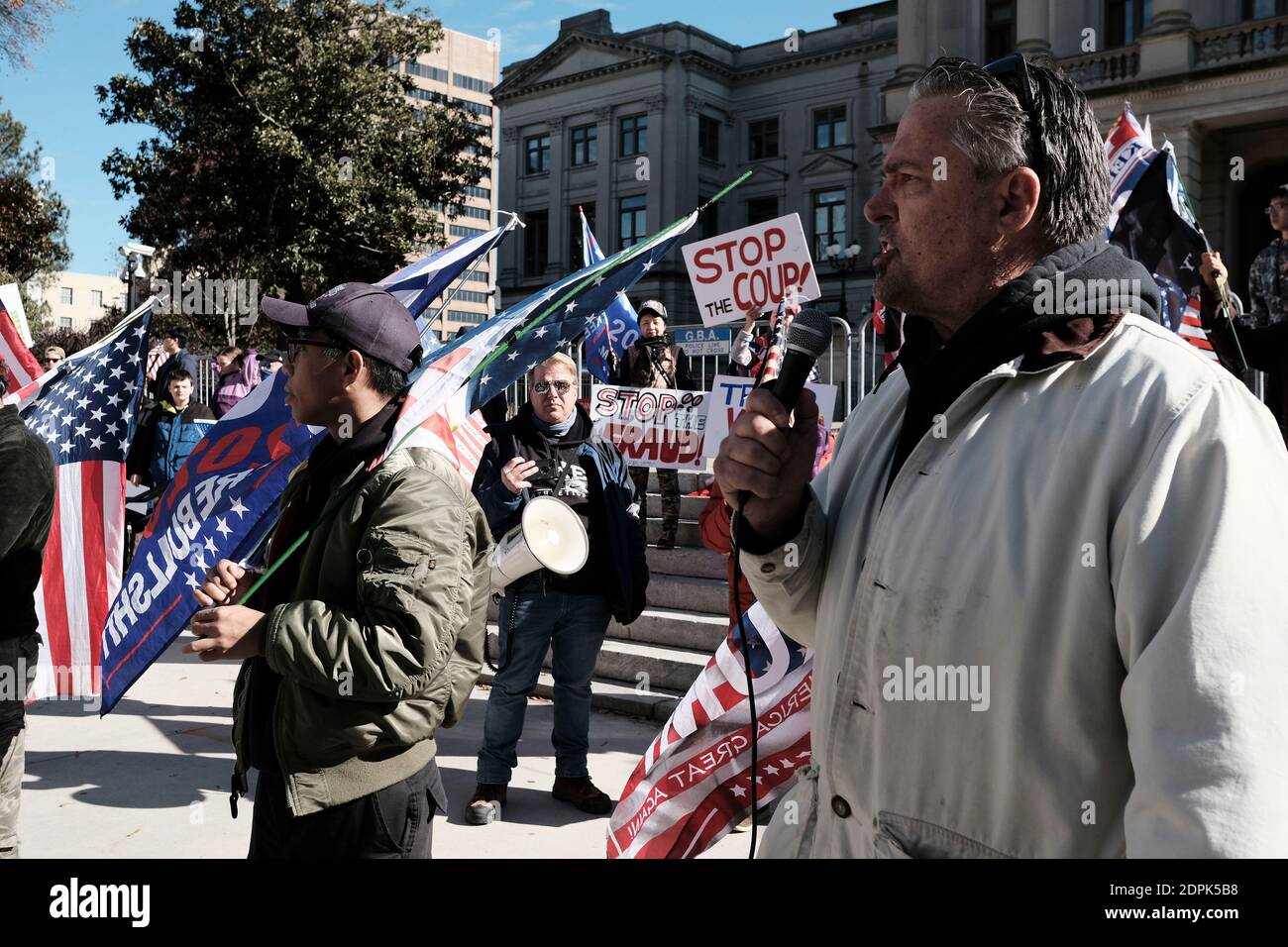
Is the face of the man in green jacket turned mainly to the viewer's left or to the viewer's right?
to the viewer's left

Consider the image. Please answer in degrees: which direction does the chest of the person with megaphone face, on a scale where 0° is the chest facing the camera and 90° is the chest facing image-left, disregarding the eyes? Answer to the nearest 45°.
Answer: approximately 0°

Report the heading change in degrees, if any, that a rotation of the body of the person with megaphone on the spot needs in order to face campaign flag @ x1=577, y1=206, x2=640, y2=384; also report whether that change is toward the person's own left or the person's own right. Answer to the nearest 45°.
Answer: approximately 180°

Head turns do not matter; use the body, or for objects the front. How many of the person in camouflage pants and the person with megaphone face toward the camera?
2

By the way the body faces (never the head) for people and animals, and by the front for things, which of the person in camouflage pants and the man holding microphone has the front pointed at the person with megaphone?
the person in camouflage pants

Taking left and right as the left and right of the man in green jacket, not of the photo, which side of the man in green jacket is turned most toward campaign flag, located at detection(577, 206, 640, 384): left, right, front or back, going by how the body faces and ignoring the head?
right

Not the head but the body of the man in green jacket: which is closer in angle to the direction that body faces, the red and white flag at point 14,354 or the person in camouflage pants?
the red and white flag

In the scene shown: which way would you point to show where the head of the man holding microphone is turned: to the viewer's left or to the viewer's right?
to the viewer's left

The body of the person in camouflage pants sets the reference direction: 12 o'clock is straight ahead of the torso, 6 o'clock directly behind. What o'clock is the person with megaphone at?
The person with megaphone is roughly at 12 o'clock from the person in camouflage pants.

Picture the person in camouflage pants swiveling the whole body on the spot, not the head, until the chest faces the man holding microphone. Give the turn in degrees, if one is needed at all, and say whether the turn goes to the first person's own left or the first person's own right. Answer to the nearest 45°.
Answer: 0° — they already face them
